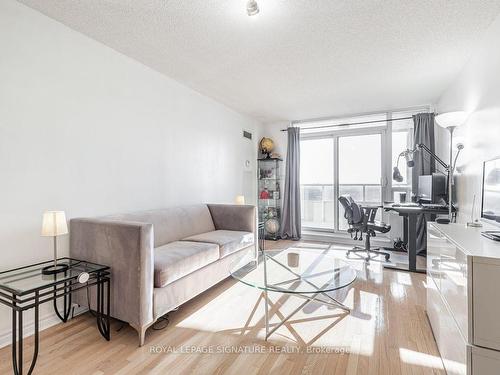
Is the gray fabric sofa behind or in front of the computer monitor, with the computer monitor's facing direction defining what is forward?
in front

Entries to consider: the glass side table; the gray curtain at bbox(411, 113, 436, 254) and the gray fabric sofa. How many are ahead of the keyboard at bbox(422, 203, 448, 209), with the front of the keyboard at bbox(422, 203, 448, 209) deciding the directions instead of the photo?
2

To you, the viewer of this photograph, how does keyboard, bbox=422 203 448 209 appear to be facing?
facing the viewer and to the left of the viewer

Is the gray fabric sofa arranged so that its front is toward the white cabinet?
yes

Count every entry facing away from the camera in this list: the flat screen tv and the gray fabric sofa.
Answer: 0

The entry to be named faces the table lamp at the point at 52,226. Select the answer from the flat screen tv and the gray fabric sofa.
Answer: the flat screen tv

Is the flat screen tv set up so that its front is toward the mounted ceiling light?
yes

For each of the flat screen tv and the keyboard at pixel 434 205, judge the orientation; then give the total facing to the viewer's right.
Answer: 0

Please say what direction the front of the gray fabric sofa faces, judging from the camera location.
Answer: facing the viewer and to the right of the viewer

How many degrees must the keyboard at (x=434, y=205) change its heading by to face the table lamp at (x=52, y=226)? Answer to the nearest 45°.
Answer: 0° — it already faces it

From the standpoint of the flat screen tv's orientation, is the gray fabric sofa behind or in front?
in front
